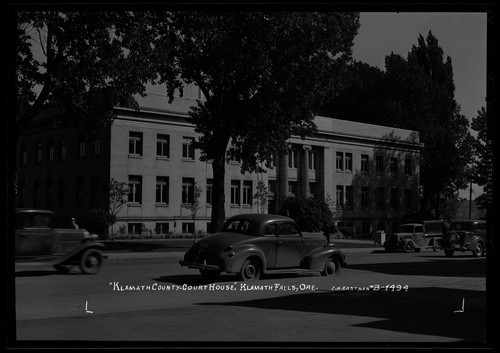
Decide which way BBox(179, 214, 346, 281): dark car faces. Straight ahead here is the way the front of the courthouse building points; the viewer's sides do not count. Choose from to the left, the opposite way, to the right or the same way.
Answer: to the left

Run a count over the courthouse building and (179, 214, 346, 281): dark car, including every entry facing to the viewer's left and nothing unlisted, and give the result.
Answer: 0

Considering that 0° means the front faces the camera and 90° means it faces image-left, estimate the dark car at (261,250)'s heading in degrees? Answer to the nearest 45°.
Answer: approximately 225°

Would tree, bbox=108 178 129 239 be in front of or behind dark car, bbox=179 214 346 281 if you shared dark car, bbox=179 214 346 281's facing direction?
behind
